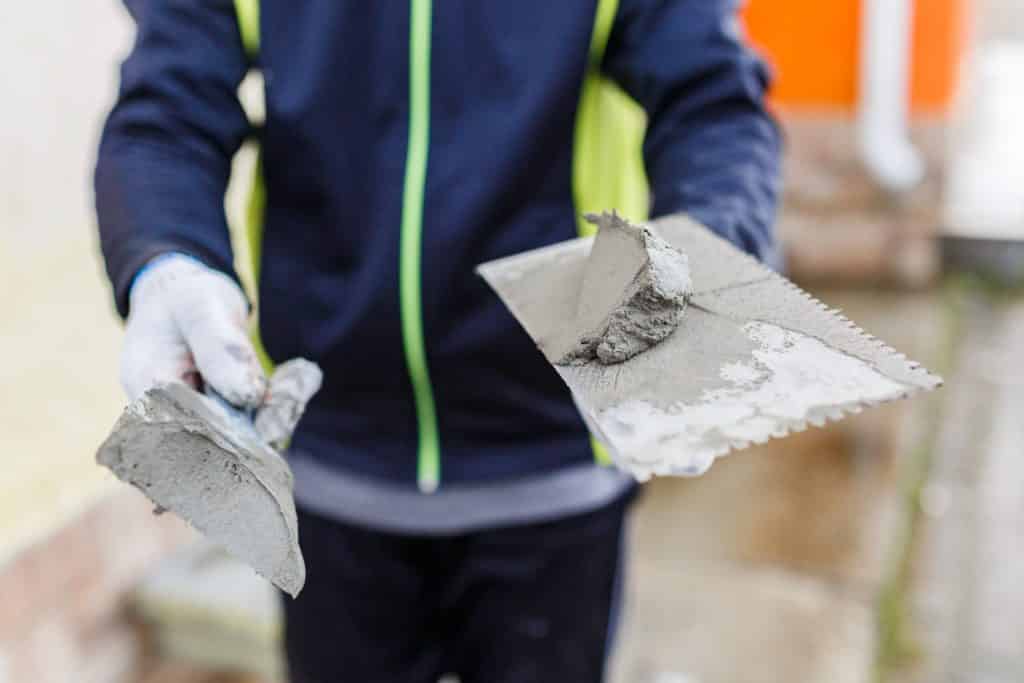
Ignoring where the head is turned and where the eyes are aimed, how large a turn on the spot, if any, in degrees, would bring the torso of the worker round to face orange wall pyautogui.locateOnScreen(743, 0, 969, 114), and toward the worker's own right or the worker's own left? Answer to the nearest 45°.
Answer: approximately 135° to the worker's own left

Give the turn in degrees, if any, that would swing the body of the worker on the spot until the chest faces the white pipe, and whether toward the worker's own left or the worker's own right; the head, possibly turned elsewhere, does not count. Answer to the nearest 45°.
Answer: approximately 135° to the worker's own left

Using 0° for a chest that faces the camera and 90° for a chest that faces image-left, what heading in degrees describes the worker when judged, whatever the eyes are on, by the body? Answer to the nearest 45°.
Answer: approximately 0°
